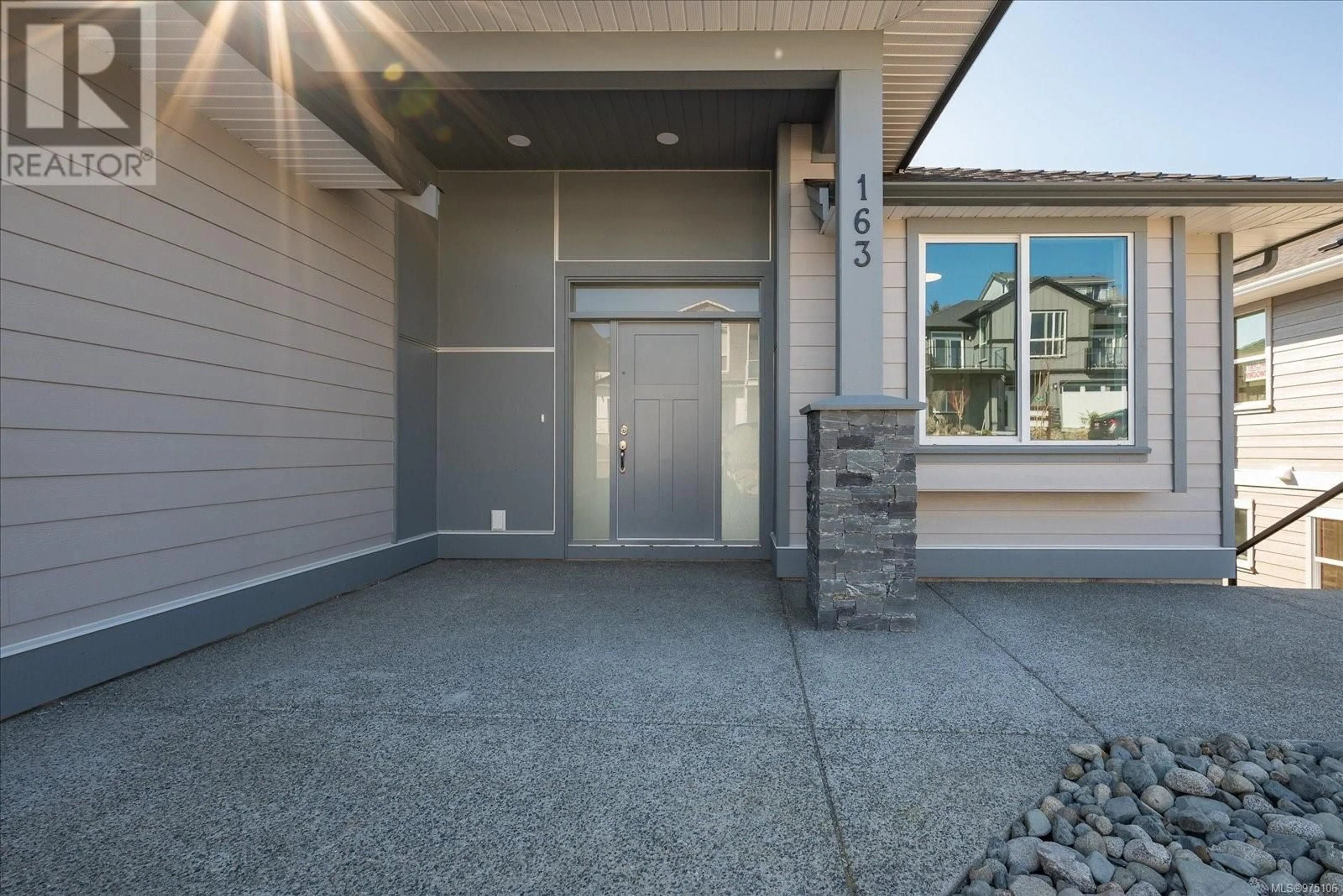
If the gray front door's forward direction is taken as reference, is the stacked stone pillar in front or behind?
in front

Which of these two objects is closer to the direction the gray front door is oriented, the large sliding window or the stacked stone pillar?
the stacked stone pillar

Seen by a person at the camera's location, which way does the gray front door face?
facing the viewer

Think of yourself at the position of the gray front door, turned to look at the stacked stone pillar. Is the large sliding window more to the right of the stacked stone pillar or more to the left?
left

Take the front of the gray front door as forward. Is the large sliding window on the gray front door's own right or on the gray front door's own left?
on the gray front door's own left
